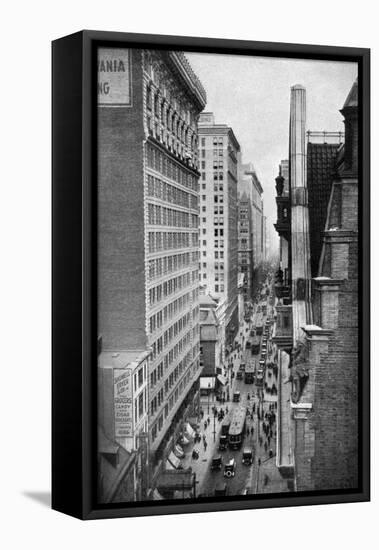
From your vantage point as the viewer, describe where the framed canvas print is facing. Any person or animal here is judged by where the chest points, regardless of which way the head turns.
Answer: facing the viewer and to the right of the viewer
